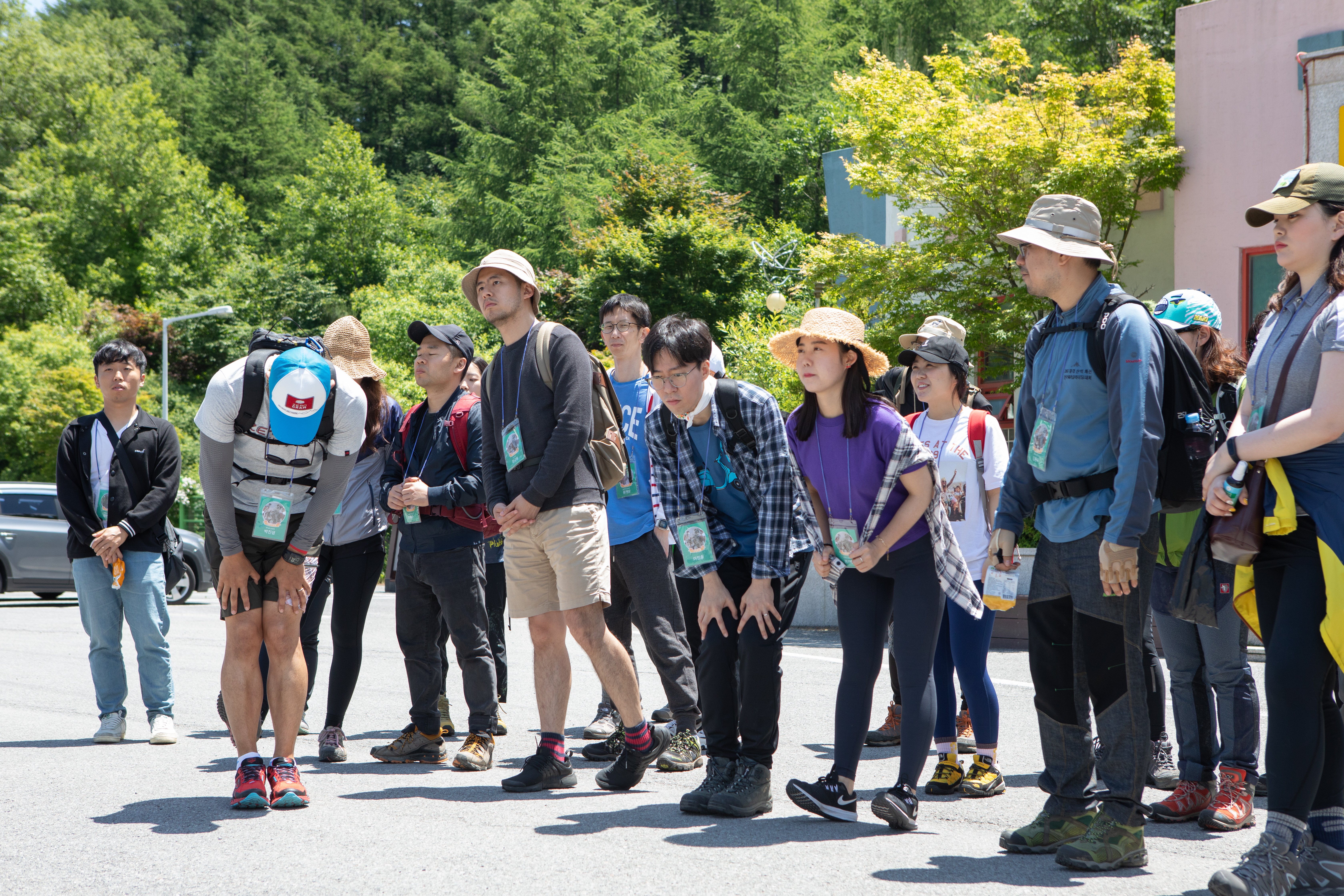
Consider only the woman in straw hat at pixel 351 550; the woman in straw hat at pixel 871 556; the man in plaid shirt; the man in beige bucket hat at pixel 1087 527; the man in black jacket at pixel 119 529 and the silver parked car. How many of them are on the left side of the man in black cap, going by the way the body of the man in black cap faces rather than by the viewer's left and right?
3

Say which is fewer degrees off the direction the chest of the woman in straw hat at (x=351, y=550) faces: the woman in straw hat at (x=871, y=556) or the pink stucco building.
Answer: the woman in straw hat

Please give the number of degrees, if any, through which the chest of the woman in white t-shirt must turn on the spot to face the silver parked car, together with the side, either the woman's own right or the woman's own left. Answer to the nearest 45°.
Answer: approximately 90° to the woman's own right

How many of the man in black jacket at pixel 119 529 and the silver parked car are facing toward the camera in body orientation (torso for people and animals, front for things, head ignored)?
1

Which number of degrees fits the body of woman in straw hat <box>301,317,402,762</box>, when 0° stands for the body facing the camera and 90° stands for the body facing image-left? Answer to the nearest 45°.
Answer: approximately 45°

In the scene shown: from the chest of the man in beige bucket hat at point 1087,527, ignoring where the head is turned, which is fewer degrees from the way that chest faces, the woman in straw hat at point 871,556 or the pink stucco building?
the woman in straw hat

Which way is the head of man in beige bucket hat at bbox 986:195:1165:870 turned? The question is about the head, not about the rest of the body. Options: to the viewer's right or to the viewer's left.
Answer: to the viewer's left

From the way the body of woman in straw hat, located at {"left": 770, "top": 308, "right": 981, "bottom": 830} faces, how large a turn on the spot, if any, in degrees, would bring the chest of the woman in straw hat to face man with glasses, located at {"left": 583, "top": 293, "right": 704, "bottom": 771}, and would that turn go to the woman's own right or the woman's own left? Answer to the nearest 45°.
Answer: approximately 90° to the woman's own right

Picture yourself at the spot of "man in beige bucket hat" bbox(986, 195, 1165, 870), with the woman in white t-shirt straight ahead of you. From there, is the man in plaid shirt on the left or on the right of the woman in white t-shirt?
left

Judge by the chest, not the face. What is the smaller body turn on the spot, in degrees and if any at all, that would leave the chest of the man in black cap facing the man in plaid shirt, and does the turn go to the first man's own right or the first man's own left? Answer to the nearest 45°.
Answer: approximately 90° to the first man's own left
